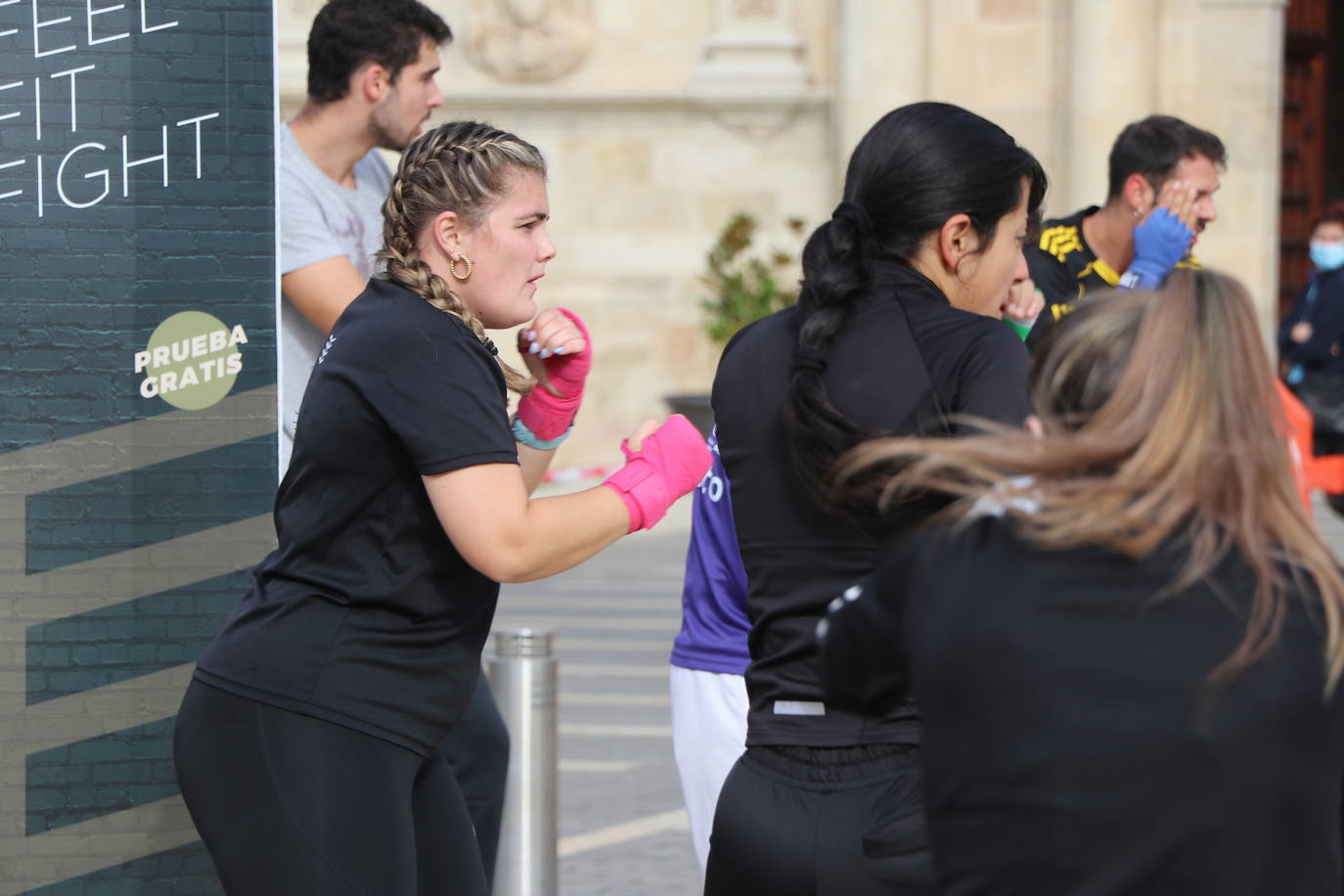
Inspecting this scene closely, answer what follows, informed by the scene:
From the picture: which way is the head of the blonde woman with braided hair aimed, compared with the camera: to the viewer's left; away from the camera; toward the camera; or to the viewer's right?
to the viewer's right

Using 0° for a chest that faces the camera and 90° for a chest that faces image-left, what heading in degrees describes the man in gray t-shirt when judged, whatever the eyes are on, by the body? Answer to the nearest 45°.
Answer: approximately 315°

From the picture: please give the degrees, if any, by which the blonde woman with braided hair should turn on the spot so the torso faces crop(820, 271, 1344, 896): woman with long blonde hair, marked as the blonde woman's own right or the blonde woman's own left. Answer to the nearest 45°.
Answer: approximately 45° to the blonde woman's own right

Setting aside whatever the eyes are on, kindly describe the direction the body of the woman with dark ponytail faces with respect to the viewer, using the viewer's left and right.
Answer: facing away from the viewer and to the right of the viewer

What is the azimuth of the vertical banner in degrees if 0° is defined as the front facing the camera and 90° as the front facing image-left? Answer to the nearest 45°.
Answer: approximately 0°

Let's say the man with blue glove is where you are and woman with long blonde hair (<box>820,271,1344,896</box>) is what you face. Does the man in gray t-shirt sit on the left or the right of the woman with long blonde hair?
right

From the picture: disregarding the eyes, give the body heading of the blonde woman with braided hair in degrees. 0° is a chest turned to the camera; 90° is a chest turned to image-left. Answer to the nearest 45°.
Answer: approximately 270°

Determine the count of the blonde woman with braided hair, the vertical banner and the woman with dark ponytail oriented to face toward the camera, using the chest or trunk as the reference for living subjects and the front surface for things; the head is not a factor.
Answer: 1

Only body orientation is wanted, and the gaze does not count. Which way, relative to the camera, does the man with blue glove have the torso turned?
to the viewer's right
